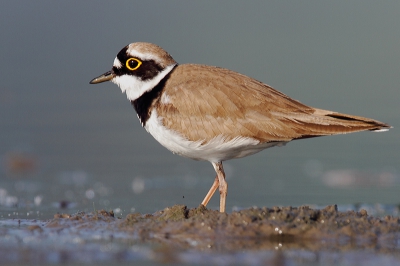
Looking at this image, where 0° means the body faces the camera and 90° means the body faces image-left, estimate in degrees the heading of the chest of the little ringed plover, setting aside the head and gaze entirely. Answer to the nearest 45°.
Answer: approximately 90°
